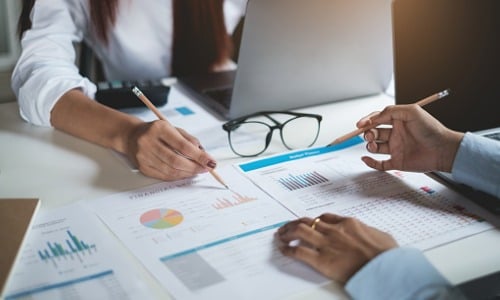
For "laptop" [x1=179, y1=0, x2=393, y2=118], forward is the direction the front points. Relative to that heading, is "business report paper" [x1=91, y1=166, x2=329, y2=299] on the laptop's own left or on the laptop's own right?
on the laptop's own left

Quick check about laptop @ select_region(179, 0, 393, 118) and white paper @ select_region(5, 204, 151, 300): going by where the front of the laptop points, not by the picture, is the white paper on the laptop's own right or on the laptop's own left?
on the laptop's own left

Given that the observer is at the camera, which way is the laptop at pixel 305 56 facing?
facing away from the viewer and to the left of the viewer

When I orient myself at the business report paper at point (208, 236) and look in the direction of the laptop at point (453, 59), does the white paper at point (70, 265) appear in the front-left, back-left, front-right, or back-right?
back-left
